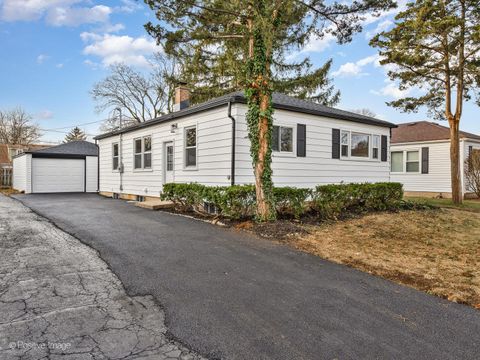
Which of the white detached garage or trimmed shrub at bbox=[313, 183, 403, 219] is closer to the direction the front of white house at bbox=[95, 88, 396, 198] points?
the trimmed shrub

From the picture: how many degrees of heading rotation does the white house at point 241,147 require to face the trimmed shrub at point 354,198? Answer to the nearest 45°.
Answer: approximately 45° to its left

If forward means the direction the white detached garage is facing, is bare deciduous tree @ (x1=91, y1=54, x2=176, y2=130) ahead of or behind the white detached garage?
behind

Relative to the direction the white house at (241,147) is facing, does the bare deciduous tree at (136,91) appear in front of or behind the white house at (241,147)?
behind

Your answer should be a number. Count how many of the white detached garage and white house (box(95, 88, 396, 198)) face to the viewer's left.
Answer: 0

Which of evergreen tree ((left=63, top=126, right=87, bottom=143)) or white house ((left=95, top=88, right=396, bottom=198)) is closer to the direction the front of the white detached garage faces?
the white house

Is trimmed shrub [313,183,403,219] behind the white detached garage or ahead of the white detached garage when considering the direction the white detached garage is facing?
ahead

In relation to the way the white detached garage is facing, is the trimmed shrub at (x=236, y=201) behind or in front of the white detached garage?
in front

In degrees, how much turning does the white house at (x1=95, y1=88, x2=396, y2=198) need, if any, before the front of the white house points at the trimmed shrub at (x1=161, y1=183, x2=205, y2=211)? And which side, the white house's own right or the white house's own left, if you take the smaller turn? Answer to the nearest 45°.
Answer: approximately 90° to the white house's own right

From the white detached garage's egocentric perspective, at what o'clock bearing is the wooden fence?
The wooden fence is roughly at 5 o'clock from the white detached garage.

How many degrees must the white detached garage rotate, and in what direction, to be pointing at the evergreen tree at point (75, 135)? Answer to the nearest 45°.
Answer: approximately 180°
